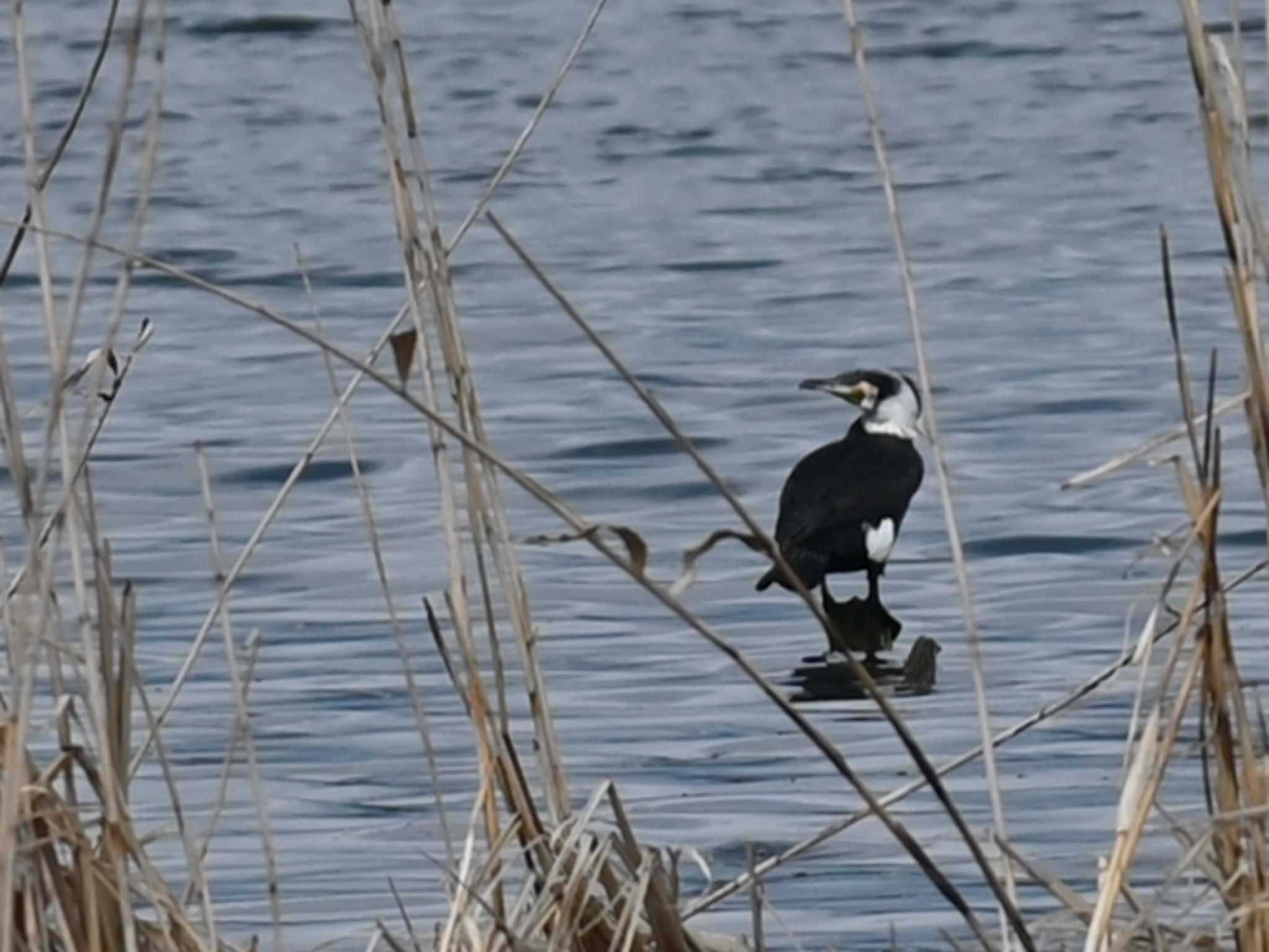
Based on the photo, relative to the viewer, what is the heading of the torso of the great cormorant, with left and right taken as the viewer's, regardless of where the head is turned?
facing away from the viewer and to the right of the viewer

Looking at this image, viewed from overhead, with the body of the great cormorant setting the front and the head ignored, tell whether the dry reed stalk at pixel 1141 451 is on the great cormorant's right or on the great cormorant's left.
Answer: on the great cormorant's right

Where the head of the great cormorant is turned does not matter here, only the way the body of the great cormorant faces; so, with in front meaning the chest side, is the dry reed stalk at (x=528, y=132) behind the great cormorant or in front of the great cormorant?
behind

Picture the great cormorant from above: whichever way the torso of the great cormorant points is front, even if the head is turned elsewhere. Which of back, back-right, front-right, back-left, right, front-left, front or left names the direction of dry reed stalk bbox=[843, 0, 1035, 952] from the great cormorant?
back-right
